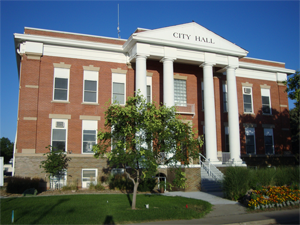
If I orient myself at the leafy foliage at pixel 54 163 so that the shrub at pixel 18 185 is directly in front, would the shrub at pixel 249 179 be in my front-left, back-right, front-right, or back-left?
back-left

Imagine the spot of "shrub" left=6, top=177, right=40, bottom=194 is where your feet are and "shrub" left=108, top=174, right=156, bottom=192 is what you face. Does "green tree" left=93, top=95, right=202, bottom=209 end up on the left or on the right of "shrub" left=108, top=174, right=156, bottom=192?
right

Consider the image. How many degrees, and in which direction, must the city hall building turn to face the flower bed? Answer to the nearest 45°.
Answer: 0° — it already faces it

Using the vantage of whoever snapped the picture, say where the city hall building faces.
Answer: facing the viewer and to the right of the viewer

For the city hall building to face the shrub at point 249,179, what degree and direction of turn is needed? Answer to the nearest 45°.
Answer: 0° — it already faces it

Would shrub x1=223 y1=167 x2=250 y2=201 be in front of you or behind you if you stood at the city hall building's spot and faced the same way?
in front
